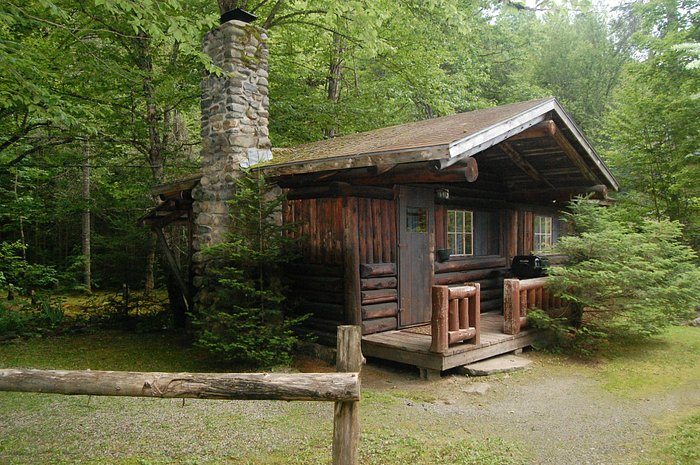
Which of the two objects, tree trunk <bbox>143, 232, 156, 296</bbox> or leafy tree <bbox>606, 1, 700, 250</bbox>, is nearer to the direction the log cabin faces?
the leafy tree

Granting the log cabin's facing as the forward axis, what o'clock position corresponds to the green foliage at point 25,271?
The green foliage is roughly at 5 o'clock from the log cabin.

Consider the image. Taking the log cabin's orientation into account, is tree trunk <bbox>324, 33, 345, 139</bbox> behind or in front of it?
behind

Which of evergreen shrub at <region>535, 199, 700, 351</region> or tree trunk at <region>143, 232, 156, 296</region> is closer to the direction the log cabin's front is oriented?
the evergreen shrub

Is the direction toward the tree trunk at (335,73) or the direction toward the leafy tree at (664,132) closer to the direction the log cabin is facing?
the leafy tree

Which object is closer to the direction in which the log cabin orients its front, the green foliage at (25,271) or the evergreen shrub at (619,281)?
the evergreen shrub

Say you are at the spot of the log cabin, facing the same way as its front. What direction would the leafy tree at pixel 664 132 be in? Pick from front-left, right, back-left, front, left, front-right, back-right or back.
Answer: left

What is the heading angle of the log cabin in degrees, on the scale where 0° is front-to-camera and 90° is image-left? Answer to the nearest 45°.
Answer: approximately 315°

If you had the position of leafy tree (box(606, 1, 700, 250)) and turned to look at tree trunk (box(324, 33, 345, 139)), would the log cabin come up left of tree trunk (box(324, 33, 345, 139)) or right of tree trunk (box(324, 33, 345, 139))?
left

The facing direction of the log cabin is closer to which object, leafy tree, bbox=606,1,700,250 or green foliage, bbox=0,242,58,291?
the leafy tree

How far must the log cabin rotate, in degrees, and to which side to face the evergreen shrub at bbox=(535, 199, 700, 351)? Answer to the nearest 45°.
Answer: approximately 45° to its left

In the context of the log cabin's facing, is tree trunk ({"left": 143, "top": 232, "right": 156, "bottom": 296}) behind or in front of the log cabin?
behind
